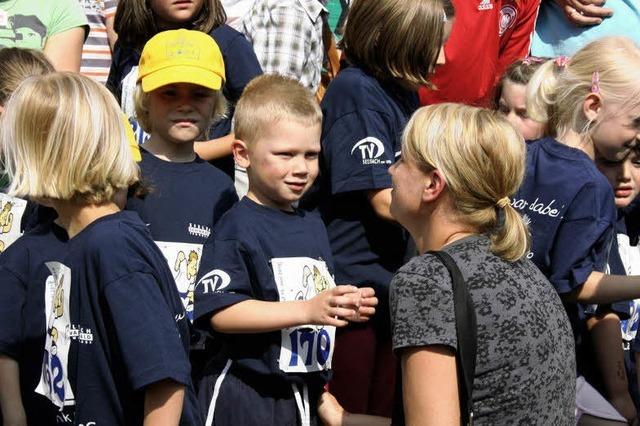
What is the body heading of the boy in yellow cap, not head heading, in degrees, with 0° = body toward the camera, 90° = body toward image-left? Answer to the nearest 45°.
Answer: approximately 0°

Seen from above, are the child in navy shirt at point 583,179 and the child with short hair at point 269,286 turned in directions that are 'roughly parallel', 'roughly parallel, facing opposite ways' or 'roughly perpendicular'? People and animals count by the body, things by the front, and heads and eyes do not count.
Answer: roughly perpendicular

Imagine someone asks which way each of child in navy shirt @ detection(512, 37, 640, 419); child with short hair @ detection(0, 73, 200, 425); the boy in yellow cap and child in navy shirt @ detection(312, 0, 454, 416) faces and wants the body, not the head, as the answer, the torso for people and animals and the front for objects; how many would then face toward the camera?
1

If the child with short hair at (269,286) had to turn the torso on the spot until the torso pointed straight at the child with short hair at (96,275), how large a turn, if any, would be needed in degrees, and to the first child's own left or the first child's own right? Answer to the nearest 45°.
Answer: approximately 90° to the first child's own right
